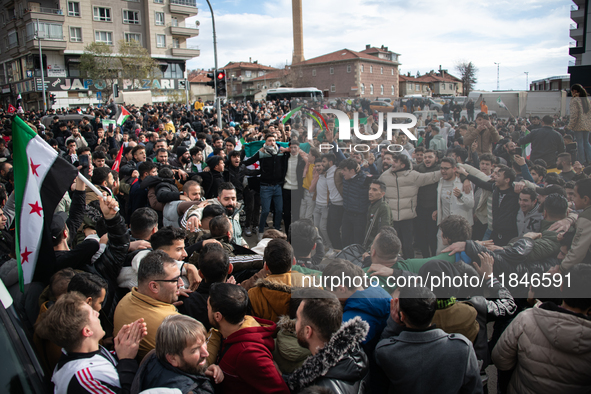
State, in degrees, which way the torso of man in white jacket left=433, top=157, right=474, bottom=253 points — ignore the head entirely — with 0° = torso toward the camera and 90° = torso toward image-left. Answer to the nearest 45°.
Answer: approximately 45°

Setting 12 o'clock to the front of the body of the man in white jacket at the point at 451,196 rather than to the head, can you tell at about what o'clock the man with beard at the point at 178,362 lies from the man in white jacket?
The man with beard is roughly at 12 o'clock from the man in white jacket.

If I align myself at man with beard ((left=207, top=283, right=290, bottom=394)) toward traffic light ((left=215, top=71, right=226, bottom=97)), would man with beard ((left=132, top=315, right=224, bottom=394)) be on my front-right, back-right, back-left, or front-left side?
back-left

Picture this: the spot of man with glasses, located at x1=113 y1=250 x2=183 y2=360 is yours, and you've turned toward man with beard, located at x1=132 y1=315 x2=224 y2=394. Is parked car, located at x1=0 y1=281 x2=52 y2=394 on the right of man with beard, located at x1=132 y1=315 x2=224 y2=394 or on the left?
right

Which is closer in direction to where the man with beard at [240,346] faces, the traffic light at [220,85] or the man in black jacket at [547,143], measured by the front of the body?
the traffic light

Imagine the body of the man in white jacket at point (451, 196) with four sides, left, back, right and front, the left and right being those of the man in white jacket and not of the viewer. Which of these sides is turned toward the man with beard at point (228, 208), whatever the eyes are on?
right

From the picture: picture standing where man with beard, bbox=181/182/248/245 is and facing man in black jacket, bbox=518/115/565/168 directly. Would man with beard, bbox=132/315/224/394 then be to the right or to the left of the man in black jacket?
right

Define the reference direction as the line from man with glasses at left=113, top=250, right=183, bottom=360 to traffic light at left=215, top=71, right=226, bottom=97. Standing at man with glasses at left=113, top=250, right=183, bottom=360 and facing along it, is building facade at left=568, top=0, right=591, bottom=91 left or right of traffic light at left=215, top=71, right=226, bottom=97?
right
